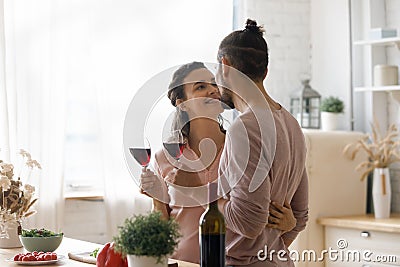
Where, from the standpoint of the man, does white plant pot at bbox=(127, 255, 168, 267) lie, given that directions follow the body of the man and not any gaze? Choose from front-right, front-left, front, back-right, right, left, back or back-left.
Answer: left

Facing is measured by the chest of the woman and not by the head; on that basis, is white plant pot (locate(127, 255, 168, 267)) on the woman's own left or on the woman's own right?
on the woman's own right

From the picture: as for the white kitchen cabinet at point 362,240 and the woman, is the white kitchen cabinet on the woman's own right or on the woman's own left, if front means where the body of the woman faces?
on the woman's own left

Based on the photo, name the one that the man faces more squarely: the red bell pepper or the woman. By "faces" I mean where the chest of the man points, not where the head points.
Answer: the woman

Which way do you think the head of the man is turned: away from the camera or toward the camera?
away from the camera

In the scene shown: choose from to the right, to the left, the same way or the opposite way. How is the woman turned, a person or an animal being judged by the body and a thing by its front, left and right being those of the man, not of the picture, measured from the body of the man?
the opposite way

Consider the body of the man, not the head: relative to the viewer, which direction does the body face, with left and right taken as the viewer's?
facing away from the viewer and to the left of the viewer

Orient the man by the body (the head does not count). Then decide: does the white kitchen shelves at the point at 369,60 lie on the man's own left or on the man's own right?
on the man's own right

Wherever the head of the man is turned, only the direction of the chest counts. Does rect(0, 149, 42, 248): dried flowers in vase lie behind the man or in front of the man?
in front

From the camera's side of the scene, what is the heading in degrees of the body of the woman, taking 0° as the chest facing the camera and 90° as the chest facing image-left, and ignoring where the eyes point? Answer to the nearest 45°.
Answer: approximately 315°
